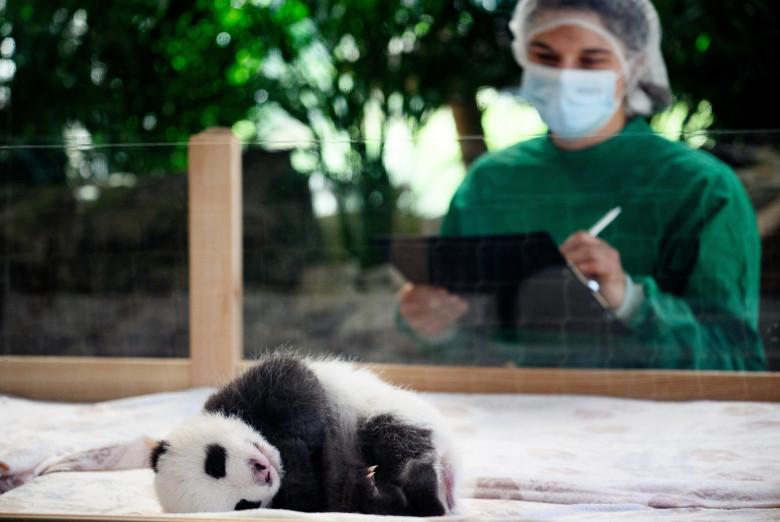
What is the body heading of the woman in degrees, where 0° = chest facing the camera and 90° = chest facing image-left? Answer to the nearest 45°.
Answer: approximately 45°
